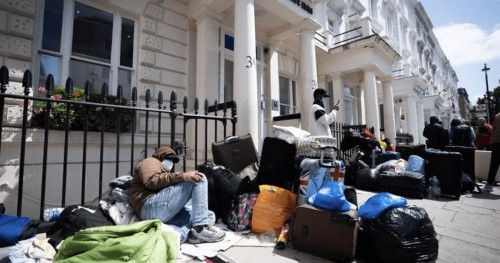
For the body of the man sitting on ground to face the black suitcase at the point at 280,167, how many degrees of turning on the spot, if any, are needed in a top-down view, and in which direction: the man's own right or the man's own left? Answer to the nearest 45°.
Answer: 0° — they already face it

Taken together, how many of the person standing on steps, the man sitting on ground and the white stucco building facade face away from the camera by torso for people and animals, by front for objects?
0

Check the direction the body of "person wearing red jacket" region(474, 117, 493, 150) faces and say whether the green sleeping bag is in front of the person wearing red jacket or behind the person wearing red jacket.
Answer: behind

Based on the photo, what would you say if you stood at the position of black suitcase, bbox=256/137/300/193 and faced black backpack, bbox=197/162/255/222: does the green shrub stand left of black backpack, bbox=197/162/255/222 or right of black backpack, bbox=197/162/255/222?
right

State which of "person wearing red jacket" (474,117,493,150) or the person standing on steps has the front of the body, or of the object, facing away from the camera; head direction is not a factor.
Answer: the person wearing red jacket

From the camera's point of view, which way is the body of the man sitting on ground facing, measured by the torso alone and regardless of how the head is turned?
to the viewer's right

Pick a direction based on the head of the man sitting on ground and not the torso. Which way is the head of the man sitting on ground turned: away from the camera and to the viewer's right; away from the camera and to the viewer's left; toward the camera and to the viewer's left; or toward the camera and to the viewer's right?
toward the camera and to the viewer's right

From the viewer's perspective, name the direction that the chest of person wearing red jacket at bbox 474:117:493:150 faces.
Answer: away from the camera

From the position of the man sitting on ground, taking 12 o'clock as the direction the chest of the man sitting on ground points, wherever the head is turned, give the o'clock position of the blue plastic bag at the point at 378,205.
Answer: The blue plastic bag is roughly at 1 o'clock from the man sitting on ground.

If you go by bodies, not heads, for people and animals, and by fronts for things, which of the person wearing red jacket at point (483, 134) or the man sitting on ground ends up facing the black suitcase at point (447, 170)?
the man sitting on ground

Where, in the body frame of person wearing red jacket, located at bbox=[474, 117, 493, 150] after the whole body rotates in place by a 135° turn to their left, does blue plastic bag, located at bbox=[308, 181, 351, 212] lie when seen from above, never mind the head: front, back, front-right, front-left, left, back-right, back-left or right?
front-left
